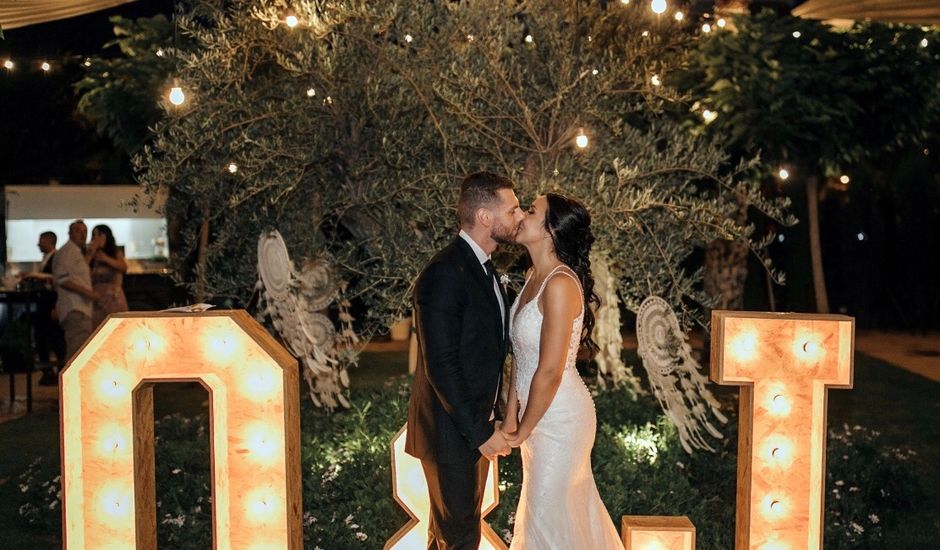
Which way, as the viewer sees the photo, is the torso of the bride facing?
to the viewer's left

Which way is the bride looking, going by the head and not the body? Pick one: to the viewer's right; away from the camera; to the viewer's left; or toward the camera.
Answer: to the viewer's left

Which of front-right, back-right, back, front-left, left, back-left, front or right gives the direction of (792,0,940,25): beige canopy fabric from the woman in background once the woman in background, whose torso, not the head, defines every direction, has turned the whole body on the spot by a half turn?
right

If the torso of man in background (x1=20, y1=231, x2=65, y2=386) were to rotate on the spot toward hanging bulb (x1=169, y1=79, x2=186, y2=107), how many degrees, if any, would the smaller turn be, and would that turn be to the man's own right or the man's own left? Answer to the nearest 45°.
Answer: approximately 90° to the man's own left

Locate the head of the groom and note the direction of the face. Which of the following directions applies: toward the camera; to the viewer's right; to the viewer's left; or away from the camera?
to the viewer's right

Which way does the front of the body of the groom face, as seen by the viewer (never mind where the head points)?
to the viewer's right

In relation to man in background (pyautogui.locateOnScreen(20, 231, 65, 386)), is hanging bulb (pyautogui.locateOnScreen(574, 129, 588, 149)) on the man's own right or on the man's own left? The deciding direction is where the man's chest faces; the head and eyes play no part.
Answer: on the man's own left

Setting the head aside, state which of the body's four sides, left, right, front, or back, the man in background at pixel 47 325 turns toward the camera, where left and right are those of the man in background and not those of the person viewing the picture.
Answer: left

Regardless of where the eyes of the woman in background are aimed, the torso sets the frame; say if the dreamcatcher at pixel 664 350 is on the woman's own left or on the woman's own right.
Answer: on the woman's own left

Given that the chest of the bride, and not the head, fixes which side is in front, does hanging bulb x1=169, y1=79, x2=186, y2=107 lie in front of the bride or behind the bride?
in front

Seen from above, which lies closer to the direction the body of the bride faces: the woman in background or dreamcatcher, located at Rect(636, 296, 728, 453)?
the woman in background
